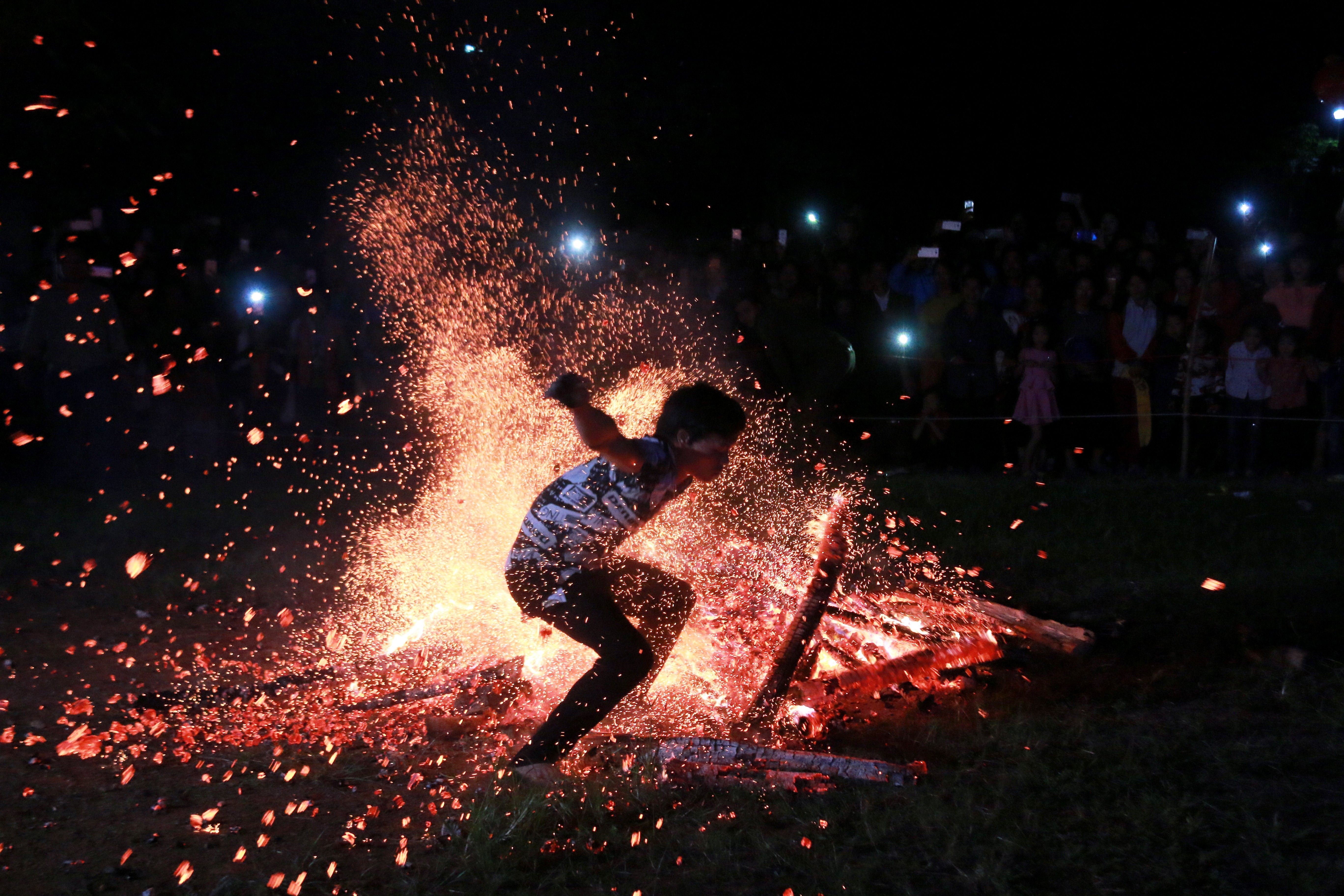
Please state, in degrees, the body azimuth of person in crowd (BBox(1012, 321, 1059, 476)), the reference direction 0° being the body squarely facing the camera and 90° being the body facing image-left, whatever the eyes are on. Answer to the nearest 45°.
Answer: approximately 0°

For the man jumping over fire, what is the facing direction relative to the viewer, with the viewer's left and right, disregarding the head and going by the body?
facing to the right of the viewer

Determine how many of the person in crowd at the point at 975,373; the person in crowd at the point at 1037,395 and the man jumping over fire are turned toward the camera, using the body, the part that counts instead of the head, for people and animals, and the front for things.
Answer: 2

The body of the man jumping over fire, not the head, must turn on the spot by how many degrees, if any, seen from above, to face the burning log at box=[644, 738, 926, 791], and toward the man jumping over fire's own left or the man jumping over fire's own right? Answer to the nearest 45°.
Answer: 0° — they already face it
